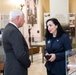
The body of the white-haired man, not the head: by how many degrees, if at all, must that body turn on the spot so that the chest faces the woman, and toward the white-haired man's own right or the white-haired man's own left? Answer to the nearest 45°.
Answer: approximately 45° to the white-haired man's own right

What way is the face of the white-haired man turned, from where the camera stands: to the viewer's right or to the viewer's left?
to the viewer's right

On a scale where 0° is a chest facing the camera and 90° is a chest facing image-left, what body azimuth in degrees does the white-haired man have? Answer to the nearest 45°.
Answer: approximately 225°

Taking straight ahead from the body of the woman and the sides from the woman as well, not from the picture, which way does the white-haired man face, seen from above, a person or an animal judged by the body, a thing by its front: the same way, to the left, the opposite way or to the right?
the opposite way
